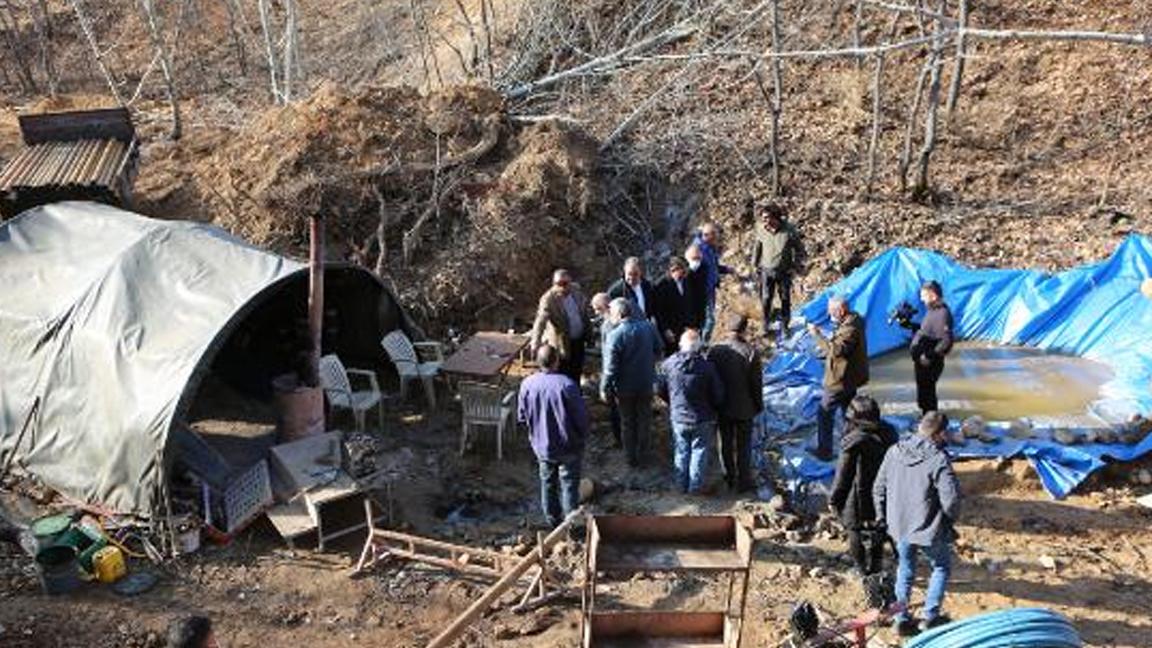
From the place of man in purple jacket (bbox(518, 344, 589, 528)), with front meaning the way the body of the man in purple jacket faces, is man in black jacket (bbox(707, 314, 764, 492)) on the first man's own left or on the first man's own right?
on the first man's own right

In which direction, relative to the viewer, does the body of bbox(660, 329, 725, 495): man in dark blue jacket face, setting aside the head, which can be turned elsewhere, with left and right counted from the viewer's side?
facing away from the viewer

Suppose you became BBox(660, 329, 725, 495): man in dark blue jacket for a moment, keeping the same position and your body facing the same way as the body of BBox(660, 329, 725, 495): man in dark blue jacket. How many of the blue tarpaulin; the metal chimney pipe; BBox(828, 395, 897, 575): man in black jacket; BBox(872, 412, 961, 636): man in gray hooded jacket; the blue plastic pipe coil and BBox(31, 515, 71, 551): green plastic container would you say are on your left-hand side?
2

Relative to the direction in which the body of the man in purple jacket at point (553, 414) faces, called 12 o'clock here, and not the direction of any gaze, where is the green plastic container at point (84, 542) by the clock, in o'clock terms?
The green plastic container is roughly at 9 o'clock from the man in purple jacket.

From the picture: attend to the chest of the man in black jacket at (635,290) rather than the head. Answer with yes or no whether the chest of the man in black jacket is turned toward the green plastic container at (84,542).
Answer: no

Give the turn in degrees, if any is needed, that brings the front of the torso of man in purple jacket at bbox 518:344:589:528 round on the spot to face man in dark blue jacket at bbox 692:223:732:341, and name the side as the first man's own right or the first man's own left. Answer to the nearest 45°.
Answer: approximately 45° to the first man's own right

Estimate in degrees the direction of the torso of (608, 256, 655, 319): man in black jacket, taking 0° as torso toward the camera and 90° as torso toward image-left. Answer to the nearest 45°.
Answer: approximately 0°

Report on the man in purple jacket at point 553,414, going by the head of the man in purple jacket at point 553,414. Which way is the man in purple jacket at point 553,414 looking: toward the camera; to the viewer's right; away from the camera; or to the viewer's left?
away from the camera

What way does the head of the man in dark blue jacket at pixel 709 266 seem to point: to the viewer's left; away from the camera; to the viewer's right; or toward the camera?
toward the camera

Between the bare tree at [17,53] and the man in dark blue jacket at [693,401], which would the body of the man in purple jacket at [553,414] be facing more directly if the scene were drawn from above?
the bare tree

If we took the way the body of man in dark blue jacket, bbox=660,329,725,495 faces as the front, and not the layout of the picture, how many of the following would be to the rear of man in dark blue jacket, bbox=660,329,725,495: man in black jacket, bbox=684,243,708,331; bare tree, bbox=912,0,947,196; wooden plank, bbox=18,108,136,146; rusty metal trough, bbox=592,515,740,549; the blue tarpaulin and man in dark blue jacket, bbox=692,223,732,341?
1

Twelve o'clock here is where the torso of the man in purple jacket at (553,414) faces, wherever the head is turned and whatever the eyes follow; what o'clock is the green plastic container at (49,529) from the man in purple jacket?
The green plastic container is roughly at 9 o'clock from the man in purple jacket.

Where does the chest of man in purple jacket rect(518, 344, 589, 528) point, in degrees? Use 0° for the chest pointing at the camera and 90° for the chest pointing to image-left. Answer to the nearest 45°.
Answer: approximately 180°

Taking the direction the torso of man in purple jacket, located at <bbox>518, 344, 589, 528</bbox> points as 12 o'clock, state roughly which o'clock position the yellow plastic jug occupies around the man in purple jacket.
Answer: The yellow plastic jug is roughly at 9 o'clock from the man in purple jacket.

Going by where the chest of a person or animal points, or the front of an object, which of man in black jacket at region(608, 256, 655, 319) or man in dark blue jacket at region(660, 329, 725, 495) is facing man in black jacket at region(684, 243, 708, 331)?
the man in dark blue jacket

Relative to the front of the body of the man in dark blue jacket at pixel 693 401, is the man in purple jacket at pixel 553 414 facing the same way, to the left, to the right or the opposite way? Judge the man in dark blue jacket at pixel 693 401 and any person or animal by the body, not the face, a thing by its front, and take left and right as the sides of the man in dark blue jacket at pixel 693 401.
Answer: the same way

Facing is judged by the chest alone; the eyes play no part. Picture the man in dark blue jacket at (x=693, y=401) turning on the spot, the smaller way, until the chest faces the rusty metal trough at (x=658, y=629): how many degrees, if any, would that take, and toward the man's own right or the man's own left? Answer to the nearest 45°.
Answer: approximately 180°
